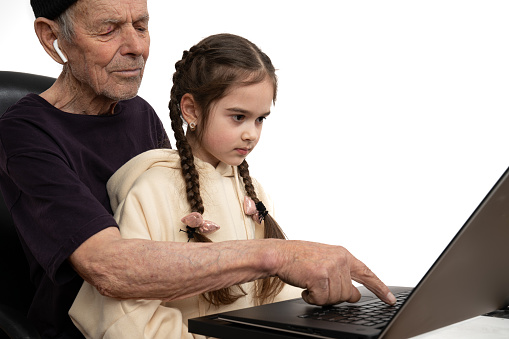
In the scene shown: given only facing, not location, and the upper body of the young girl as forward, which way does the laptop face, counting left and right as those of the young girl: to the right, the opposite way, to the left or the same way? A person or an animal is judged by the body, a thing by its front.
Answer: the opposite way

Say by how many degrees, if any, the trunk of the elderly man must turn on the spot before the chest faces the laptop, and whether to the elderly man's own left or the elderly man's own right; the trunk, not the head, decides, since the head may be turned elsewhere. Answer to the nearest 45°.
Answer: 0° — they already face it

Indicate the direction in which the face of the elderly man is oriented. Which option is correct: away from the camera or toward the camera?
toward the camera

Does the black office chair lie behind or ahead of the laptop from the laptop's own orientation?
ahead

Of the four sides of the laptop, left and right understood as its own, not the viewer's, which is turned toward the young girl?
front

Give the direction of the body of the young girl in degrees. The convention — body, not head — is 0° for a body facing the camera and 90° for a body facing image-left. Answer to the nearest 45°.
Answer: approximately 315°

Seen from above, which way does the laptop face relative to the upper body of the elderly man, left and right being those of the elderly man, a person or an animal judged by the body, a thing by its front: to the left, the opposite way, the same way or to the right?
the opposite way

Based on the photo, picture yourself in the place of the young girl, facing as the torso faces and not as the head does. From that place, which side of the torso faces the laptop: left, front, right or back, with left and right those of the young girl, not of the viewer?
front

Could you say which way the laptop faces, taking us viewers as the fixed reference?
facing away from the viewer and to the left of the viewer

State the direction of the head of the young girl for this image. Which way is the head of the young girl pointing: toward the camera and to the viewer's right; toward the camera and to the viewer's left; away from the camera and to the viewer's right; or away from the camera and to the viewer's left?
toward the camera and to the viewer's right
